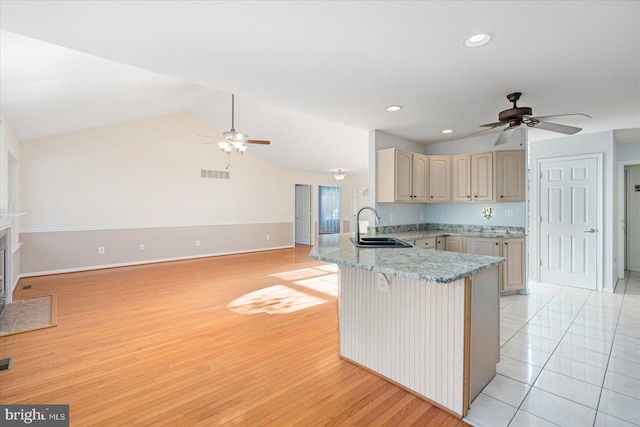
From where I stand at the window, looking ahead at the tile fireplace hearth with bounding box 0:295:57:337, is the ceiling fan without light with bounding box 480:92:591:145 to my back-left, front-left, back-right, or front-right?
front-left

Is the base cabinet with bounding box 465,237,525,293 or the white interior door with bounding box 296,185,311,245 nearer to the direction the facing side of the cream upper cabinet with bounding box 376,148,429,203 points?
the base cabinet

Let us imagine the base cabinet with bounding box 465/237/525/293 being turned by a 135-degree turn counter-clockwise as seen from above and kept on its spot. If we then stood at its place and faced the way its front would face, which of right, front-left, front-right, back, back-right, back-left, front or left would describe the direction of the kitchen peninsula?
back-right

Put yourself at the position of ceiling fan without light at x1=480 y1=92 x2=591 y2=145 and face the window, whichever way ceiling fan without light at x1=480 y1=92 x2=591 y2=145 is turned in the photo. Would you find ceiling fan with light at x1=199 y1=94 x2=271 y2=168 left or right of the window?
left

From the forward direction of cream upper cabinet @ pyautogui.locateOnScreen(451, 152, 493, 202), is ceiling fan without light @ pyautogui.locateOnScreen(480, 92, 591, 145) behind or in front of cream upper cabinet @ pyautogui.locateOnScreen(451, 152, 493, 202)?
in front

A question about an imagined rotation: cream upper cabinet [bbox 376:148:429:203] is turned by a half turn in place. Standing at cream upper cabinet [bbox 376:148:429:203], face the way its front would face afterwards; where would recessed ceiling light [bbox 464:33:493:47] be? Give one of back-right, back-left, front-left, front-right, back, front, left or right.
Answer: back-left

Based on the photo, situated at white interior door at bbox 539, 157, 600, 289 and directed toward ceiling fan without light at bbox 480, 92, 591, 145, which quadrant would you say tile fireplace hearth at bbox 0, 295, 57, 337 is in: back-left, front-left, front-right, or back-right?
front-right

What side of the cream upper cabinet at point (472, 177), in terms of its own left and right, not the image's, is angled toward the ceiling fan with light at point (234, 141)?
right

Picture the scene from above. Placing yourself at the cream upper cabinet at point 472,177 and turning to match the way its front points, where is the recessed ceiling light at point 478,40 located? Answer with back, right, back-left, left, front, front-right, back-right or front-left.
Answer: front

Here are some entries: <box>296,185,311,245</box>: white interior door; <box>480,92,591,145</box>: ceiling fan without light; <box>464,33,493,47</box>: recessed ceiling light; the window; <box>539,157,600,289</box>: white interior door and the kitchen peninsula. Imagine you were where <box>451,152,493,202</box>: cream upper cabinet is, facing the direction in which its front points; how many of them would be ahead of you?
3

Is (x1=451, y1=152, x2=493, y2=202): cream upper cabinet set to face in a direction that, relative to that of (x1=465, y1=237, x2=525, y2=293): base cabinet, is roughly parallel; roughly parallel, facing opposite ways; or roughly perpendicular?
roughly parallel

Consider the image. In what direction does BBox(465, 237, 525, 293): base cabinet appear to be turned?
toward the camera

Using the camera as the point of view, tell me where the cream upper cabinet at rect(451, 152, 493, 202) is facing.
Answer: facing the viewer

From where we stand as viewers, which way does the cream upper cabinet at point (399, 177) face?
facing the viewer and to the right of the viewer

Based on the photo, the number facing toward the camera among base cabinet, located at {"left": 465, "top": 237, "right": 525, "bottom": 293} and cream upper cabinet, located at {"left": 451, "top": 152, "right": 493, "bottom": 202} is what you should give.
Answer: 2
